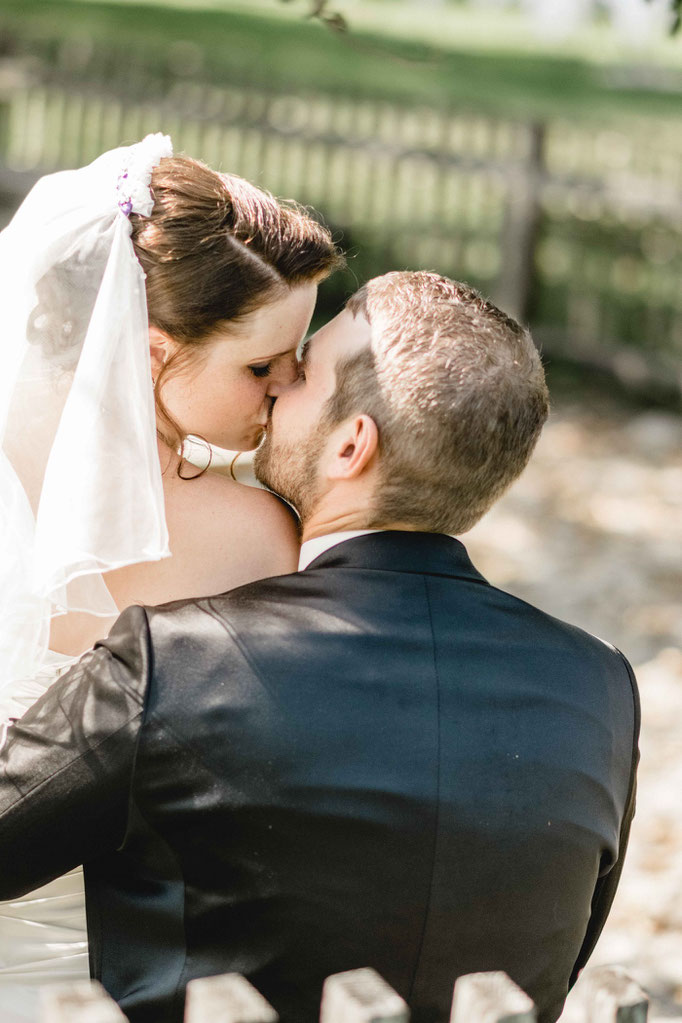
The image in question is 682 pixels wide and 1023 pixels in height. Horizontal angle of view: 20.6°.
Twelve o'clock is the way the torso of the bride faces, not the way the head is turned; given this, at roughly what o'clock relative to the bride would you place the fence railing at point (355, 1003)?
The fence railing is roughly at 4 o'clock from the bride.

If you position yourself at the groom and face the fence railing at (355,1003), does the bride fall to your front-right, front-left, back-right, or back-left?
back-right

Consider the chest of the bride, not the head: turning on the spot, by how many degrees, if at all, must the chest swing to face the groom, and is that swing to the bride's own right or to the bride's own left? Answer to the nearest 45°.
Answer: approximately 90° to the bride's own right

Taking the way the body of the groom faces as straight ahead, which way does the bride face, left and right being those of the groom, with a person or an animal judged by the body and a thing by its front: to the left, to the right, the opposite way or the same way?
to the right

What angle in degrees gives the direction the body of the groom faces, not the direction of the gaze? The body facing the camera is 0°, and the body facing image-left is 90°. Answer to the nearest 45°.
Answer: approximately 135°

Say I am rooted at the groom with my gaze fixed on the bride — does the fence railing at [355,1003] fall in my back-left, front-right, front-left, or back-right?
back-left

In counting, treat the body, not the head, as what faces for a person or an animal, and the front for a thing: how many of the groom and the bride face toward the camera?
0

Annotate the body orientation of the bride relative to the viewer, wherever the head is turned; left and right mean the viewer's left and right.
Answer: facing away from the viewer and to the right of the viewer
